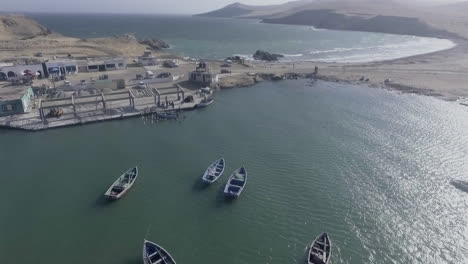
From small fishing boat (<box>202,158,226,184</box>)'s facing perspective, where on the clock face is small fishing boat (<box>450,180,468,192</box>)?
small fishing boat (<box>450,180,468,192</box>) is roughly at 2 o'clock from small fishing boat (<box>202,158,226,184</box>).

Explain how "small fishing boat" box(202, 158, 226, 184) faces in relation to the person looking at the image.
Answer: facing away from the viewer and to the right of the viewer

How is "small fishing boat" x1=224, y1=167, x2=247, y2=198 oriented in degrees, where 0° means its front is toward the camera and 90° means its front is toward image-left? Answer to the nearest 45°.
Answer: approximately 225°

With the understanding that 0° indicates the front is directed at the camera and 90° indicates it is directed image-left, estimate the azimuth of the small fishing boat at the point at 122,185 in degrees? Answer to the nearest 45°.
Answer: approximately 225°

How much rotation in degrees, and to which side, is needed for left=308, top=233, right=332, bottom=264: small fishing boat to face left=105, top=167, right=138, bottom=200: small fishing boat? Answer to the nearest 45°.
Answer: approximately 90° to its left

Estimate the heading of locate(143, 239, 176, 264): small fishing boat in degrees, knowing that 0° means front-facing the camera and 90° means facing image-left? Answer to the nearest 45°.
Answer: approximately 135°

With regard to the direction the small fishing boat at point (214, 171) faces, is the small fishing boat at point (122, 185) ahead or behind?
behind

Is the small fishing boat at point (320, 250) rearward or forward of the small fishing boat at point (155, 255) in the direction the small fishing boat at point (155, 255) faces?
rearward

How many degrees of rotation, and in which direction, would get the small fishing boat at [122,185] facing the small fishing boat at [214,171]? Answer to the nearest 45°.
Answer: approximately 45° to its right

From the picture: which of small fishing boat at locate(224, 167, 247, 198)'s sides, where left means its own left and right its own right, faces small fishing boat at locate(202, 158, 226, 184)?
left

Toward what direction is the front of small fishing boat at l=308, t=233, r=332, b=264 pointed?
away from the camera

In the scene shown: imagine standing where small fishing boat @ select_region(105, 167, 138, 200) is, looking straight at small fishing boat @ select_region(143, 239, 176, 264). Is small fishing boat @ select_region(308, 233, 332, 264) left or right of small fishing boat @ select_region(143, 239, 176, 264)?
left

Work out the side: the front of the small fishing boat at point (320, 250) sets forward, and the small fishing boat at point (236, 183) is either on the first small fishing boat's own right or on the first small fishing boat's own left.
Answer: on the first small fishing boat's own left
